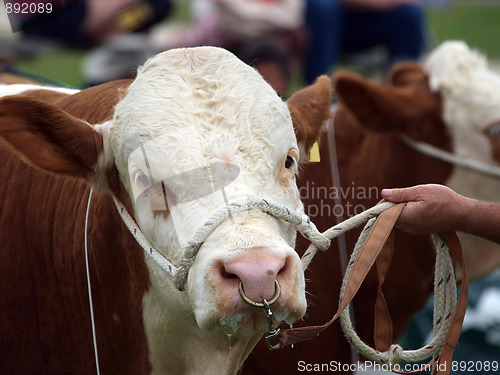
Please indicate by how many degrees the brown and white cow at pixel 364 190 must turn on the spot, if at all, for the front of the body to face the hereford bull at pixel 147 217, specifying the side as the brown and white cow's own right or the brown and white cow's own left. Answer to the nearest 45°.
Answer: approximately 90° to the brown and white cow's own right

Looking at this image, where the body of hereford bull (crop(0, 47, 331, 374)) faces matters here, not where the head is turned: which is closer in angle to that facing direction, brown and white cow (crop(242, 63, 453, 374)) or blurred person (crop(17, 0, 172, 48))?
the brown and white cow

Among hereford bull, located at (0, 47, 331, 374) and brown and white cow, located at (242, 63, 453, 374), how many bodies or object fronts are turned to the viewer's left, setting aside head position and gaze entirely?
0

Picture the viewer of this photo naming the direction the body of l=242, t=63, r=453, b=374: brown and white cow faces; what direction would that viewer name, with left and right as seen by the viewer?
facing the viewer and to the right of the viewer

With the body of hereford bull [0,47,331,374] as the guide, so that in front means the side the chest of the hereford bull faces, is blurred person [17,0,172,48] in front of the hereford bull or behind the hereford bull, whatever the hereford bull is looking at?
behind

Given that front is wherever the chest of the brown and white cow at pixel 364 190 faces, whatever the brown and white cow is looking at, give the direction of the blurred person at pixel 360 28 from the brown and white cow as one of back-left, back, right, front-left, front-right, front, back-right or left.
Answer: back-left

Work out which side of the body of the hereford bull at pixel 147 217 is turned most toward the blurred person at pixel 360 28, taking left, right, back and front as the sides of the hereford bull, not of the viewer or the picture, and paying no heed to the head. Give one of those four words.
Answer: left
